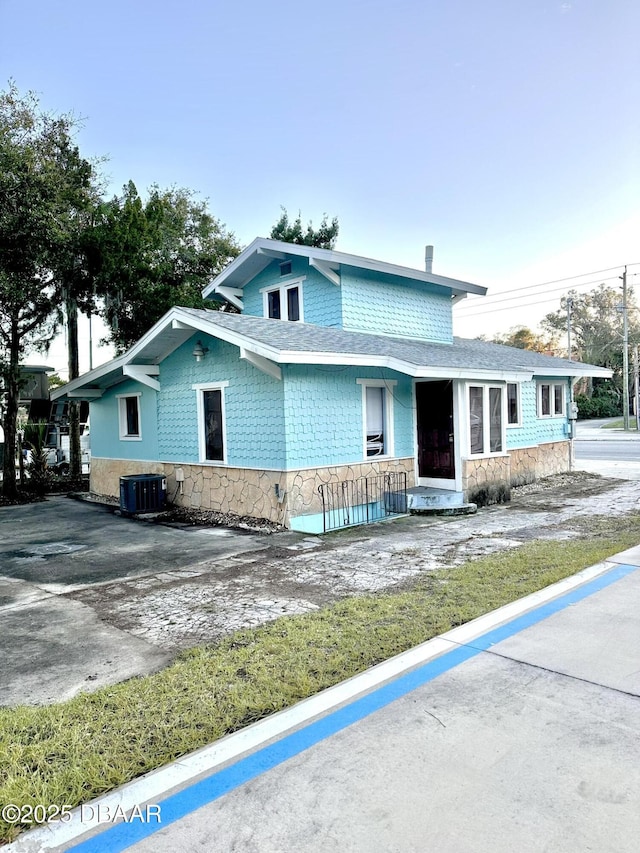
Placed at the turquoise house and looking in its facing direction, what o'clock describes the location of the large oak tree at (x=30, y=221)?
The large oak tree is roughly at 5 o'clock from the turquoise house.
